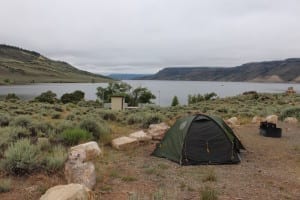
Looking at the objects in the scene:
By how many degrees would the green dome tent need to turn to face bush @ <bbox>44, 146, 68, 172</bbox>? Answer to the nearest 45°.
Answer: approximately 45° to its right

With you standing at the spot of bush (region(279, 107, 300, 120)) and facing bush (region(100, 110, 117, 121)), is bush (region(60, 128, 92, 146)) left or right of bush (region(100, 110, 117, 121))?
left

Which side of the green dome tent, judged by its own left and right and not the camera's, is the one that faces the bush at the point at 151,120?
back

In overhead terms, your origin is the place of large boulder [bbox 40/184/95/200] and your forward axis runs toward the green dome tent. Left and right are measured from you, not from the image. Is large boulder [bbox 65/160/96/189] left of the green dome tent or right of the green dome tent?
left

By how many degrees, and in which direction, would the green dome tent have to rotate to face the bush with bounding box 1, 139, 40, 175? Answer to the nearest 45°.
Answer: approximately 45° to its right

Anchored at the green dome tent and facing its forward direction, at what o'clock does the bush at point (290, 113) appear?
The bush is roughly at 7 o'clock from the green dome tent.

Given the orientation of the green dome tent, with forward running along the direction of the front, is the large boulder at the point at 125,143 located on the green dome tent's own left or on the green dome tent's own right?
on the green dome tent's own right

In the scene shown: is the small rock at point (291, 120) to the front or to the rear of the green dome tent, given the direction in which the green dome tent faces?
to the rear

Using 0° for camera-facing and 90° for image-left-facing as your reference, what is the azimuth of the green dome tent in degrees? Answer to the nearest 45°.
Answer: approximately 0°

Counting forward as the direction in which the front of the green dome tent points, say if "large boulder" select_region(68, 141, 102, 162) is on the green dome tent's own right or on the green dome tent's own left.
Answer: on the green dome tent's own right

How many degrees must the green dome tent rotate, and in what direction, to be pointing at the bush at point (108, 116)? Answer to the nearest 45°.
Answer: approximately 135° to its right

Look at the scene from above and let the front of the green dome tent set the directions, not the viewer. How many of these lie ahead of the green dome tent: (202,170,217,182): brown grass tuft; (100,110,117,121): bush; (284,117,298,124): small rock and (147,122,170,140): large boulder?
1

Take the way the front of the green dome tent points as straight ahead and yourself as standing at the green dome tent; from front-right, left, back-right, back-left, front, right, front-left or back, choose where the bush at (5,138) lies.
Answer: right
